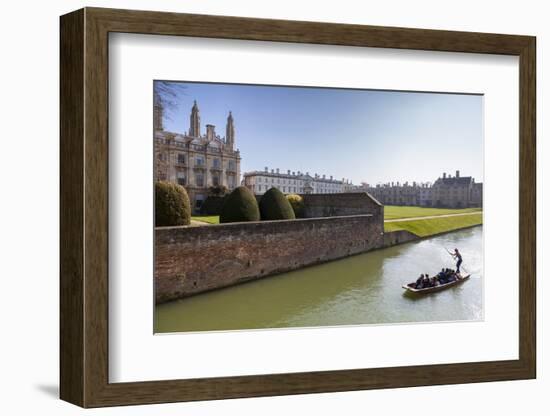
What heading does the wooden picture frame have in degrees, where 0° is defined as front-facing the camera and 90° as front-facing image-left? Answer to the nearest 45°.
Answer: approximately 315°
